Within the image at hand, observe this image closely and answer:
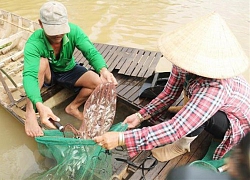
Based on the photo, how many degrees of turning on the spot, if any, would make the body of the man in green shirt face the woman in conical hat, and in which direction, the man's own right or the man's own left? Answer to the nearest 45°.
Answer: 0° — they already face them

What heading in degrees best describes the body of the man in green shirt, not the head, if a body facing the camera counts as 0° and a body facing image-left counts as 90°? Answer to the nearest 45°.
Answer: approximately 315°
